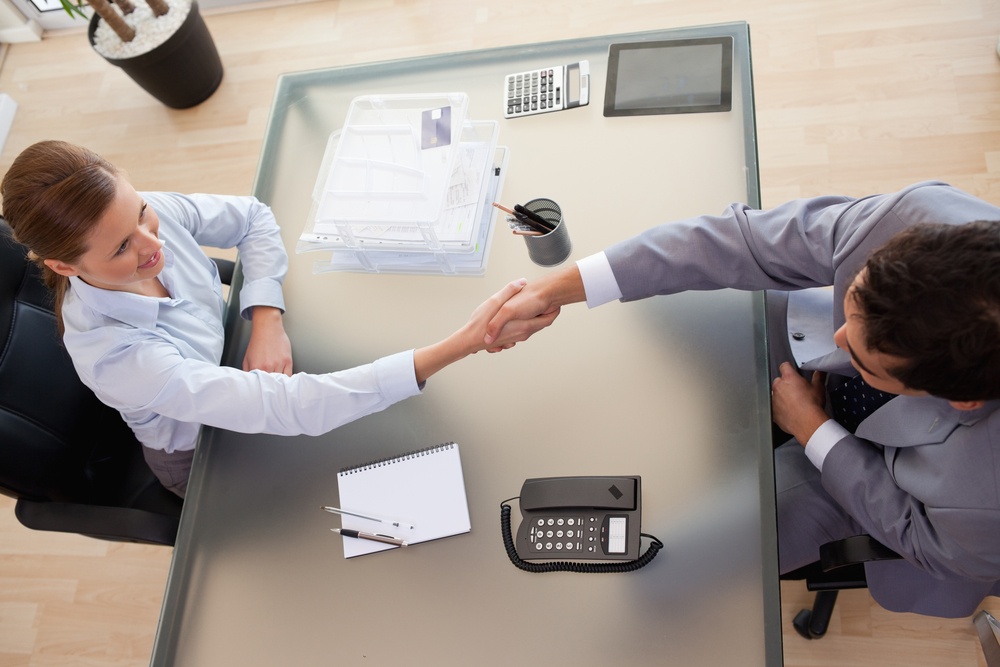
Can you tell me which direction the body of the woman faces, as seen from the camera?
to the viewer's right

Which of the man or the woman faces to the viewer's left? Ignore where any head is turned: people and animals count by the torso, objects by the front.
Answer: the man

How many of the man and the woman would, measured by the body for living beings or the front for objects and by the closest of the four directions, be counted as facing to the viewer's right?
1

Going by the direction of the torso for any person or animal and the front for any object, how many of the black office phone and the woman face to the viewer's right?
1

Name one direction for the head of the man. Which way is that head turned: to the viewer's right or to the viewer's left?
to the viewer's left

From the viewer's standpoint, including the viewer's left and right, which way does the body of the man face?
facing to the left of the viewer
